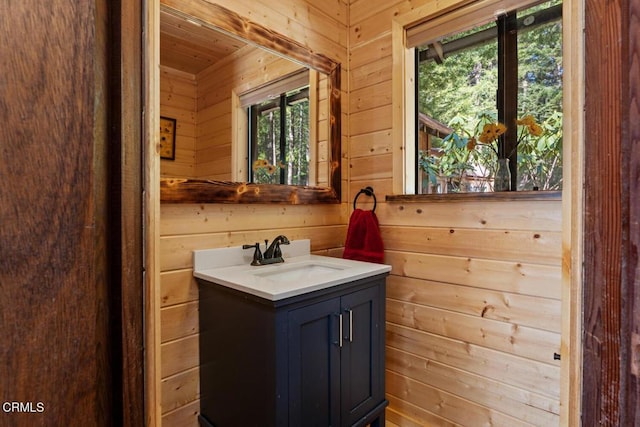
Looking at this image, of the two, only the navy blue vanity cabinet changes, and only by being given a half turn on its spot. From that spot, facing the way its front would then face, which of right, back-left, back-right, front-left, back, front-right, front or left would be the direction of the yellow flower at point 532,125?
back-right

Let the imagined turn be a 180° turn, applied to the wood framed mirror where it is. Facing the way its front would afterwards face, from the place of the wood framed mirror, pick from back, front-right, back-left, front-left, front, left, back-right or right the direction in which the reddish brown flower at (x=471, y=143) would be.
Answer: back-right

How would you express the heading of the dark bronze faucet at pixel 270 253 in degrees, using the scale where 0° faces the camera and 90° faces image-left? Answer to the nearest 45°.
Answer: approximately 315°

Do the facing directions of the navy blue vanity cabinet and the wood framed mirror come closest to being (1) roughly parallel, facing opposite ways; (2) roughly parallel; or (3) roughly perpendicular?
roughly parallel

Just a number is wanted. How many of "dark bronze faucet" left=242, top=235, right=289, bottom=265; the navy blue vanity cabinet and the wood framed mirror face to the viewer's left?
0

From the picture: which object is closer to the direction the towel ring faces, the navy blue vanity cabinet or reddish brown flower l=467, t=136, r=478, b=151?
the navy blue vanity cabinet

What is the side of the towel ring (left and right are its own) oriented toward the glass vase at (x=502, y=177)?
left

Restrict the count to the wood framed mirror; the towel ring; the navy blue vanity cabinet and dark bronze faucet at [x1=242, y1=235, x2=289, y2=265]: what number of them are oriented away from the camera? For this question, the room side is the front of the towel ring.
0

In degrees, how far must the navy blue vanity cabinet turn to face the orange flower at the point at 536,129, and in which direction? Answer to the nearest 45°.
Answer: approximately 45° to its left

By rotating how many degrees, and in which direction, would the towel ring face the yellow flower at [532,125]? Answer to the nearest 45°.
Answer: approximately 90° to its left

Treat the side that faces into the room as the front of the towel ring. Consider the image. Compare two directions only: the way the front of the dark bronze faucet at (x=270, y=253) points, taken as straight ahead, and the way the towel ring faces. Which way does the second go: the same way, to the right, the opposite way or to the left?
to the right

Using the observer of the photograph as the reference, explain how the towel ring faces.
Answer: facing the viewer and to the left of the viewer

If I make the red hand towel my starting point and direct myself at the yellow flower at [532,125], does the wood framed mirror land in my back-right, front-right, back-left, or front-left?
back-right

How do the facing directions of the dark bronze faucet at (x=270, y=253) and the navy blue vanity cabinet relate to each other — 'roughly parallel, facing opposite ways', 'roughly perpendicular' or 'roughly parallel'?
roughly parallel
